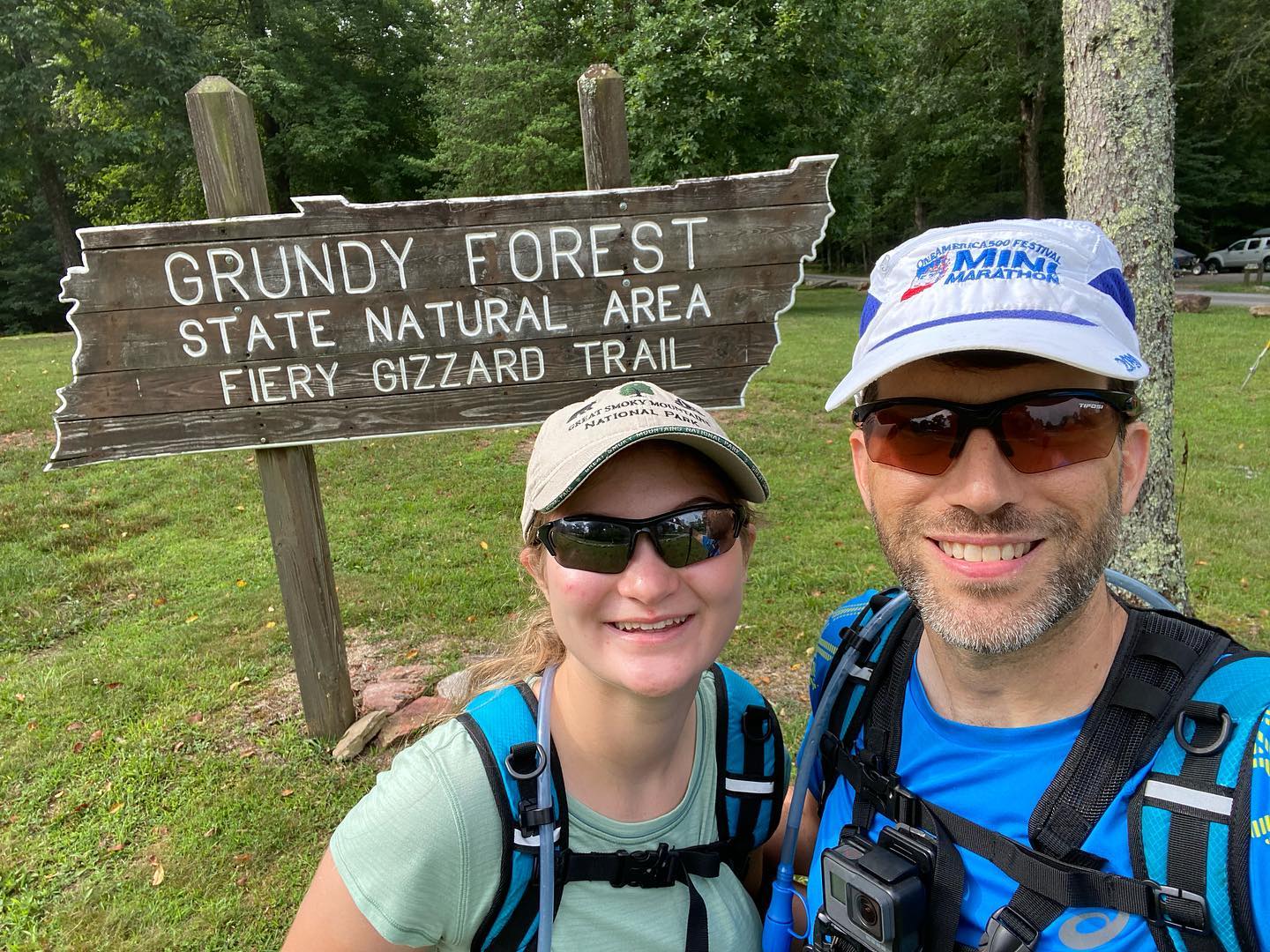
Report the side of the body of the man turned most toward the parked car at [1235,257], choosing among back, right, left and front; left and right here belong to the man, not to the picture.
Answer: back

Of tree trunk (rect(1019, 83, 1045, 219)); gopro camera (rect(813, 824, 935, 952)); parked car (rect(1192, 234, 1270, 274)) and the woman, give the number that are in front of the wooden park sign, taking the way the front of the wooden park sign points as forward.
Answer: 2

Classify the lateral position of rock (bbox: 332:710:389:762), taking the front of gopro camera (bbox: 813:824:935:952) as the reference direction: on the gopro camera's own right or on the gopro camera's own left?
on the gopro camera's own right

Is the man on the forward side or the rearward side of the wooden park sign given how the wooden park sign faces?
on the forward side

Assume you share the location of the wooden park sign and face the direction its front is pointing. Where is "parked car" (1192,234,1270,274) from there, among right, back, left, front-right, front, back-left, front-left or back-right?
back-left

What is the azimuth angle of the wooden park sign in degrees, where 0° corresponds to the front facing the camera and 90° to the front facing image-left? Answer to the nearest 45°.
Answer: approximately 0°

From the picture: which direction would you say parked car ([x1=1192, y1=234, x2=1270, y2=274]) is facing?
to the viewer's left
